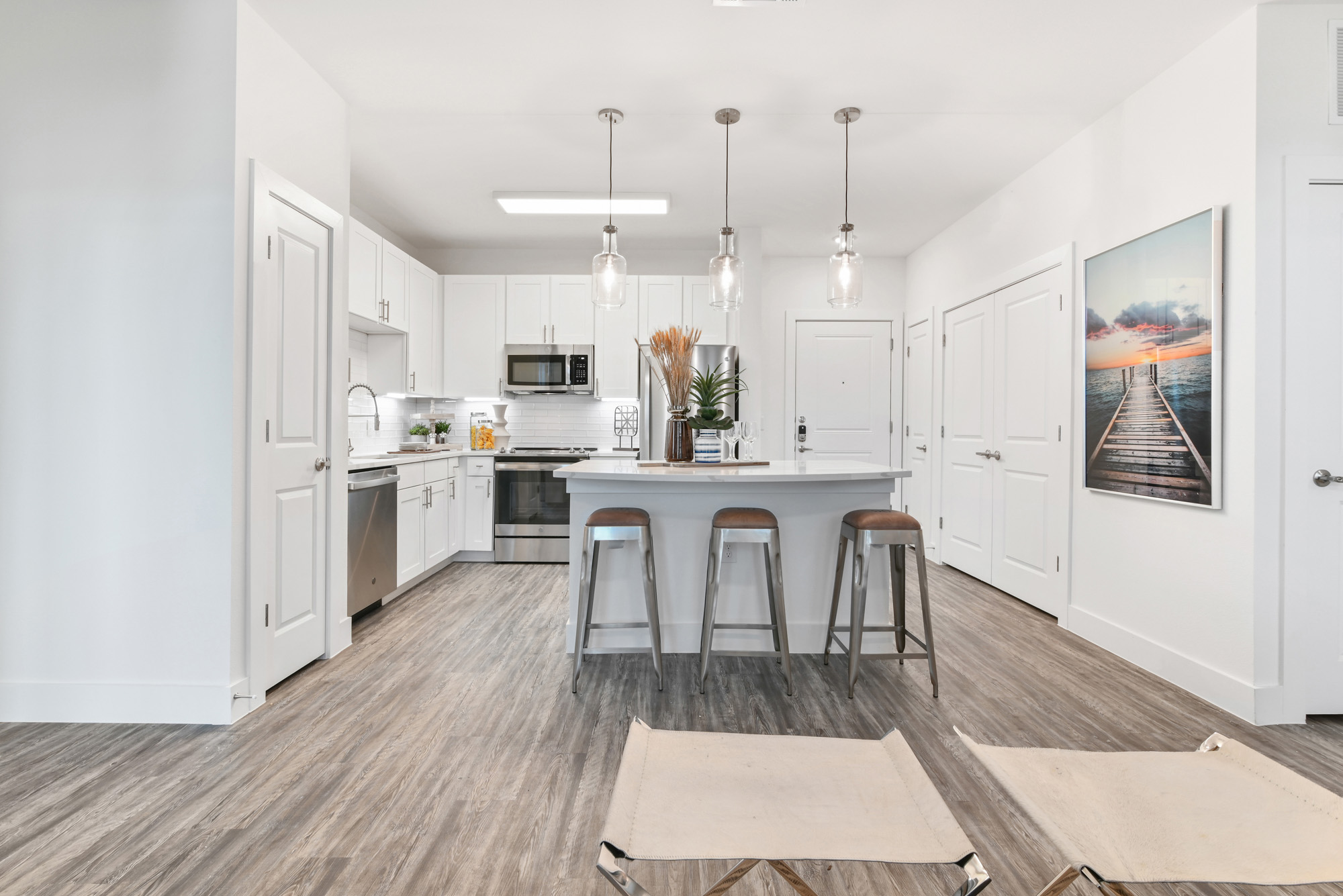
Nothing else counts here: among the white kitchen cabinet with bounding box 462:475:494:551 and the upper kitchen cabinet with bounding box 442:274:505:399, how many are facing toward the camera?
2

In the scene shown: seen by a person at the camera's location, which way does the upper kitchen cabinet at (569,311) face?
facing the viewer

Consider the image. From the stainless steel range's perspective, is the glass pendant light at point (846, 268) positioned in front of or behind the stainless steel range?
in front

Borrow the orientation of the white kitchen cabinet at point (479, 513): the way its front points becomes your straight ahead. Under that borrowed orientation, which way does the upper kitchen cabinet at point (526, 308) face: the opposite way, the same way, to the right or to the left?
the same way

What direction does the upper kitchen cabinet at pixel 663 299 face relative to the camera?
toward the camera

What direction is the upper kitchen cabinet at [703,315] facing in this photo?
toward the camera

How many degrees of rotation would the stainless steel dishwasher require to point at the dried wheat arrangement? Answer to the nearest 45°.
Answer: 0° — it already faces it

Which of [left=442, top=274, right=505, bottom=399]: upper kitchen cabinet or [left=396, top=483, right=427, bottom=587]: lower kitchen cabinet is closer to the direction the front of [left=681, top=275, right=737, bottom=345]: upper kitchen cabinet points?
the lower kitchen cabinet

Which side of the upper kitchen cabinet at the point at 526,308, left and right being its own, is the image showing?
front

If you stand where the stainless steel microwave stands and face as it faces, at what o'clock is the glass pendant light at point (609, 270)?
The glass pendant light is roughly at 12 o'clock from the stainless steel microwave.
